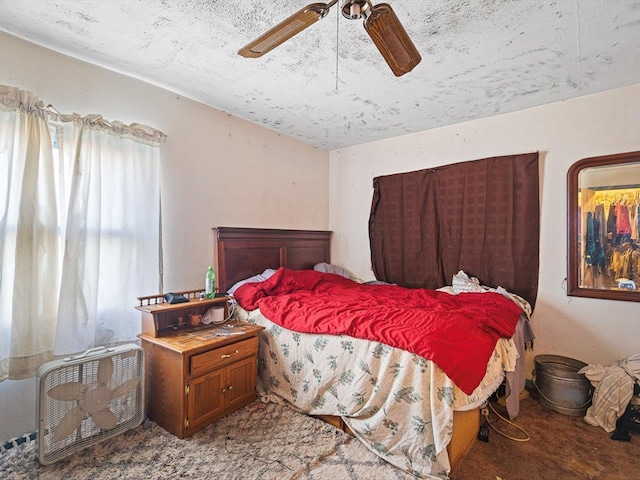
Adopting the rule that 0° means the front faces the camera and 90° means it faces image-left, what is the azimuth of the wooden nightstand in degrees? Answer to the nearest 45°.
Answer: approximately 315°

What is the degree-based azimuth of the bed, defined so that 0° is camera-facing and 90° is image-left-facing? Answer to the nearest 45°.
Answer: approximately 315°

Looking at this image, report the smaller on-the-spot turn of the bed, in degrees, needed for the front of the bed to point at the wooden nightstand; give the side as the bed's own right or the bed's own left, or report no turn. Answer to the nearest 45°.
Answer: approximately 135° to the bed's own right

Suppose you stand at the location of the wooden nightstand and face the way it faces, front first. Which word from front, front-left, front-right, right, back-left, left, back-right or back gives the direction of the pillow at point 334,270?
left

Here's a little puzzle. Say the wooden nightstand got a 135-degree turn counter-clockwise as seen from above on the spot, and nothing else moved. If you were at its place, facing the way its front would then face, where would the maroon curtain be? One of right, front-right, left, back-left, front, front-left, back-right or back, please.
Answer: right

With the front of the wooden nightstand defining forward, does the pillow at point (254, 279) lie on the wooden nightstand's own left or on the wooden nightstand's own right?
on the wooden nightstand's own left

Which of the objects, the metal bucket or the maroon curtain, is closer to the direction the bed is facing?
the metal bucket

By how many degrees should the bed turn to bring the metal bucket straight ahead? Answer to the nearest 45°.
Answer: approximately 90° to its left

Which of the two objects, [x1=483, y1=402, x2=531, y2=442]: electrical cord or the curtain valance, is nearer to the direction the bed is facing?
the electrical cord

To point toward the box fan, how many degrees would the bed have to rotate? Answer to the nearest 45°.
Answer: approximately 135° to its right

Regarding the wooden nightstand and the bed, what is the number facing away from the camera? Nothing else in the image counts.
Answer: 0
